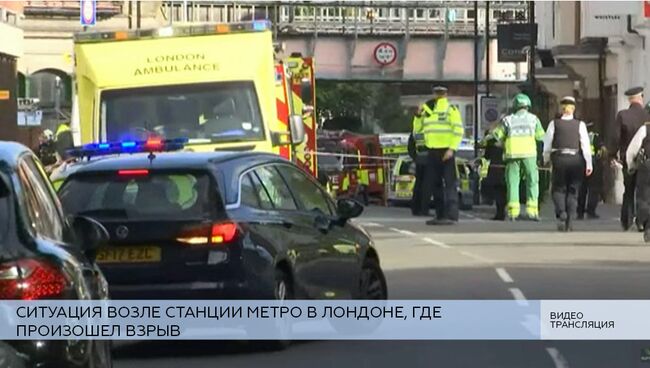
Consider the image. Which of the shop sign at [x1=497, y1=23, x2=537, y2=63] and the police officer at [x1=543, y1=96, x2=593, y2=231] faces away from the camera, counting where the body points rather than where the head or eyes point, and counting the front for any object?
the police officer

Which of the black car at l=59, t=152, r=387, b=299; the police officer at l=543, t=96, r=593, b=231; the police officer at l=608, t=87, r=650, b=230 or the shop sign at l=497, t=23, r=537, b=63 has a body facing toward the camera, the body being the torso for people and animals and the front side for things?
the shop sign

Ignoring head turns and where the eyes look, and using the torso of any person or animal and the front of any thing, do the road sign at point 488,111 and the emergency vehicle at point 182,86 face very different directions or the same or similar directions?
same or similar directions

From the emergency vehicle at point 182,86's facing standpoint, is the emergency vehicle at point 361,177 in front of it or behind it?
behind

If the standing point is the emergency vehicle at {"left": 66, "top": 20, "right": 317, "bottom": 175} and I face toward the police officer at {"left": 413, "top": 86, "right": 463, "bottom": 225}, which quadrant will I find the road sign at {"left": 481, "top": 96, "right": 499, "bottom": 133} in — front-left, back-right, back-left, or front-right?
front-left

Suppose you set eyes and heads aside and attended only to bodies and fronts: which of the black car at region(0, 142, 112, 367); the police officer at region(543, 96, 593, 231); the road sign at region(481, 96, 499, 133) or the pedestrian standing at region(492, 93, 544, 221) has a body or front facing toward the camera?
the road sign

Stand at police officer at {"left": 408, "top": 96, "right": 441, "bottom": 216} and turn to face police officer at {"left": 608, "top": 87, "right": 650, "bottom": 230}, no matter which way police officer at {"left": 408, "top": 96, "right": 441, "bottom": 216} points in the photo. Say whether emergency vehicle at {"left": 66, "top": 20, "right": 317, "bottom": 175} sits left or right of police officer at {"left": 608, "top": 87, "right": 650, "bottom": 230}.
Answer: right

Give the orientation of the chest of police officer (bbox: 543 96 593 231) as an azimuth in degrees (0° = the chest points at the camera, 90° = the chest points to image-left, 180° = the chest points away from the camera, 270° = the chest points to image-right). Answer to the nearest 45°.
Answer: approximately 180°

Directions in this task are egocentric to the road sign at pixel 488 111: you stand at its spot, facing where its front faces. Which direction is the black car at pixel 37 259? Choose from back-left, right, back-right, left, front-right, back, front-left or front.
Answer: front

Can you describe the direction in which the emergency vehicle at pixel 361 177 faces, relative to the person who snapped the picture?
facing the viewer and to the left of the viewer

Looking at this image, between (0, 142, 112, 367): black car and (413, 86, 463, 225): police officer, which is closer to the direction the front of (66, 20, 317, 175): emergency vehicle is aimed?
the black car

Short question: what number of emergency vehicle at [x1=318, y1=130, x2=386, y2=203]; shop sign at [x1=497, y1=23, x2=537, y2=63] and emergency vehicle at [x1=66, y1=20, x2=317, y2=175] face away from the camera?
0

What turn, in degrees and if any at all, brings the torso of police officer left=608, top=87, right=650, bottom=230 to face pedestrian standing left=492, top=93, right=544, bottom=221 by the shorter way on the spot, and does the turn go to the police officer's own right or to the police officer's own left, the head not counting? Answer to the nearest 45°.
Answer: approximately 45° to the police officer's own left
